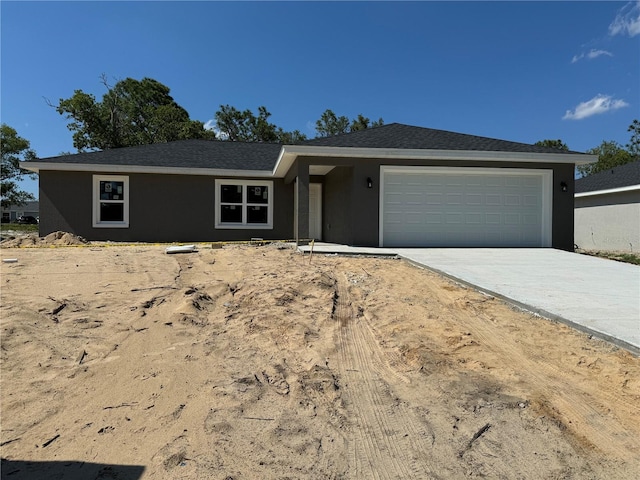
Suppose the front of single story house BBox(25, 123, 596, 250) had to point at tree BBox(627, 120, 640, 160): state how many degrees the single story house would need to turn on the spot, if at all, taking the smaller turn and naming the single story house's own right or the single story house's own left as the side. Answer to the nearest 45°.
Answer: approximately 135° to the single story house's own left

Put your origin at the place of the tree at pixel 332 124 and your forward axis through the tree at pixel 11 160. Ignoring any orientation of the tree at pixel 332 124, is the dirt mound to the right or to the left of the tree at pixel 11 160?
left

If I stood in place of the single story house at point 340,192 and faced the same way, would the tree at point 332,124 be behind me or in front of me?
behind

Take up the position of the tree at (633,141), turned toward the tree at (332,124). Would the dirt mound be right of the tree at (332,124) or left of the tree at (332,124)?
left

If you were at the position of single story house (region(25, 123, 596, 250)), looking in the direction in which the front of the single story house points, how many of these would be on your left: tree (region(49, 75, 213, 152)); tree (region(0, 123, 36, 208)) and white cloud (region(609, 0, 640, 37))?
1

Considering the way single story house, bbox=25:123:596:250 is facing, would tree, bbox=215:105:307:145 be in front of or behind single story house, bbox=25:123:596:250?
behind

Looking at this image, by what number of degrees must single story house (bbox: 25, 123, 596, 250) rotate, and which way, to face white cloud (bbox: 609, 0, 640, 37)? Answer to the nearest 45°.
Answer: approximately 90° to its left

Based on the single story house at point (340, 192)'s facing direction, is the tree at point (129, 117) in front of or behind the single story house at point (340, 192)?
behind

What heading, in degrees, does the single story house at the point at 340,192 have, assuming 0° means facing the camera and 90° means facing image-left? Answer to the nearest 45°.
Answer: approximately 0°
